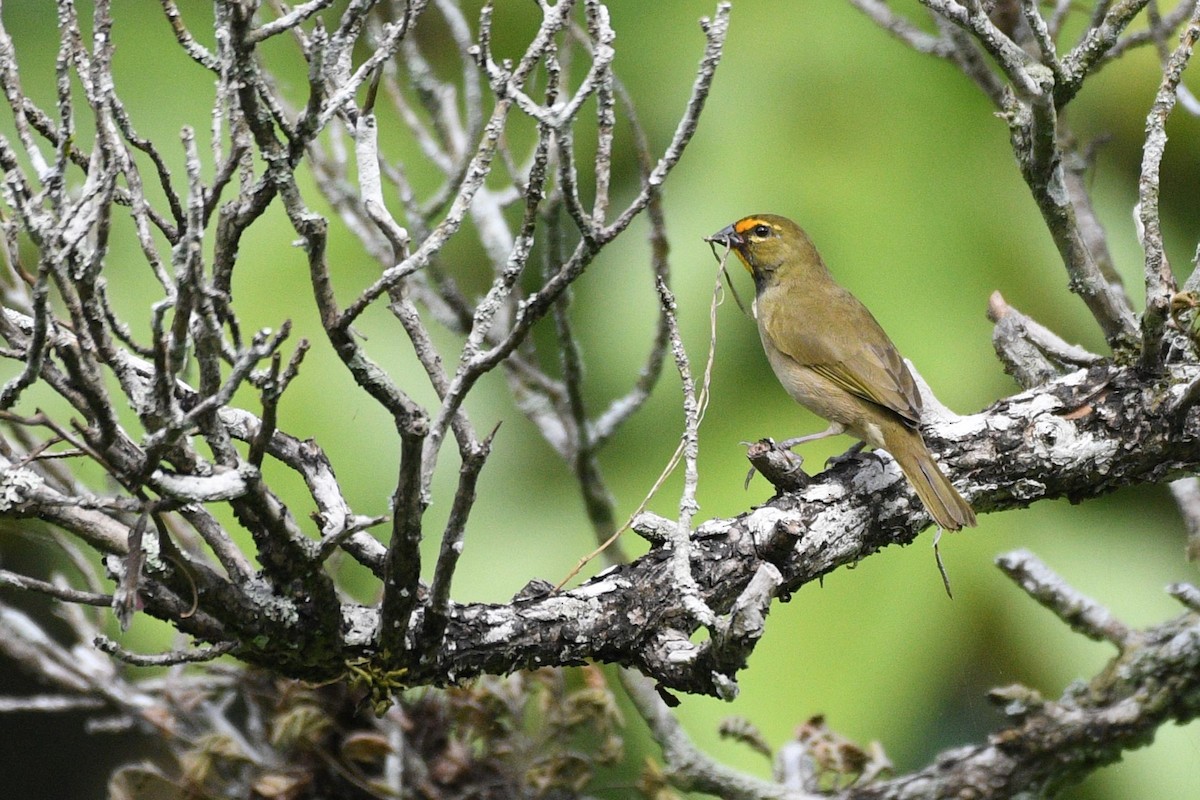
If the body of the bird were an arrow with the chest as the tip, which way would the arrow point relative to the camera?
to the viewer's left
